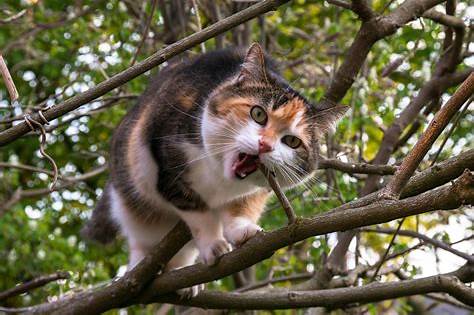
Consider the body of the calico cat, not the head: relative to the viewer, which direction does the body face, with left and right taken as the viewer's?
facing the viewer and to the right of the viewer

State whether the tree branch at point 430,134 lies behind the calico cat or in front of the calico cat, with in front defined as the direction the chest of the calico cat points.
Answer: in front

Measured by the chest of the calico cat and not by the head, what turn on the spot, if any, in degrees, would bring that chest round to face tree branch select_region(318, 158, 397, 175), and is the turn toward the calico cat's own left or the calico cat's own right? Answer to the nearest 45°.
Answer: approximately 45° to the calico cat's own left
